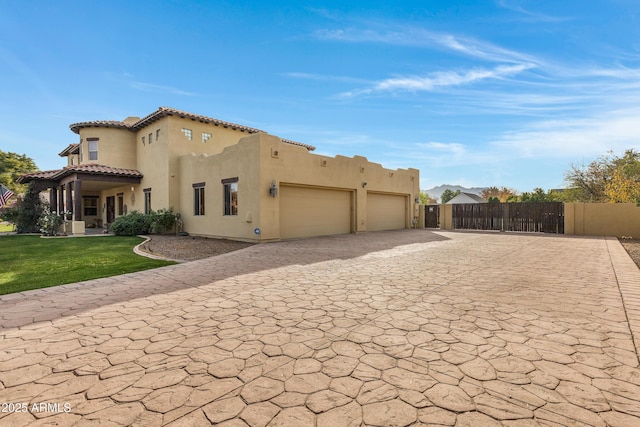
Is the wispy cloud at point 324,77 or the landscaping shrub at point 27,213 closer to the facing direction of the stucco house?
the landscaping shrub

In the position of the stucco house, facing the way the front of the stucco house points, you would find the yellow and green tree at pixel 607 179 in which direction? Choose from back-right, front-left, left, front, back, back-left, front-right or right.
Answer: back-left

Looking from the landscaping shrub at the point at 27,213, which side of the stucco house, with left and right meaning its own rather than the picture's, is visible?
right

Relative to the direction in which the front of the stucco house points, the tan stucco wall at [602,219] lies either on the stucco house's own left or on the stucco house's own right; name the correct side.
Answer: on the stucco house's own left

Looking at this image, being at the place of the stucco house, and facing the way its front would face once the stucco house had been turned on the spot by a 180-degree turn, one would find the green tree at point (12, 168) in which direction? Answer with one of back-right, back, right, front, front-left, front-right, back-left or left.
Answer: left

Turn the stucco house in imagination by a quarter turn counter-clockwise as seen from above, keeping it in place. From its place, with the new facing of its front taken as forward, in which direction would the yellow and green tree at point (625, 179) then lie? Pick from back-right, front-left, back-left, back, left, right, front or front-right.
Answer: front-left
